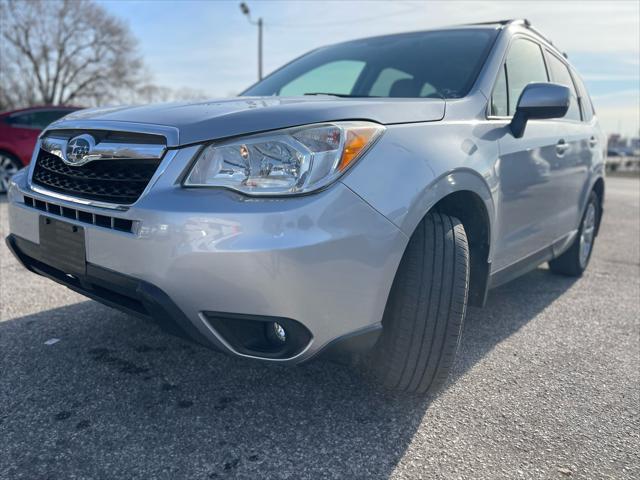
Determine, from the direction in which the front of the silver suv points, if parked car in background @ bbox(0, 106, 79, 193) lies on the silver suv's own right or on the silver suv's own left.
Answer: on the silver suv's own right

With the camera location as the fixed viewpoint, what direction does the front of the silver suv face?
facing the viewer and to the left of the viewer
